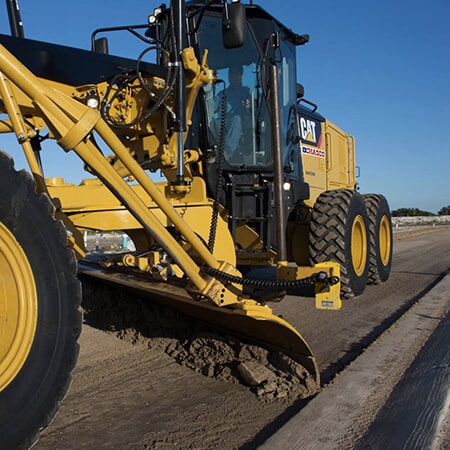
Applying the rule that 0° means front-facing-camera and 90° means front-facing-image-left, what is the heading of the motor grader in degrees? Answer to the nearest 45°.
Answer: approximately 45°
